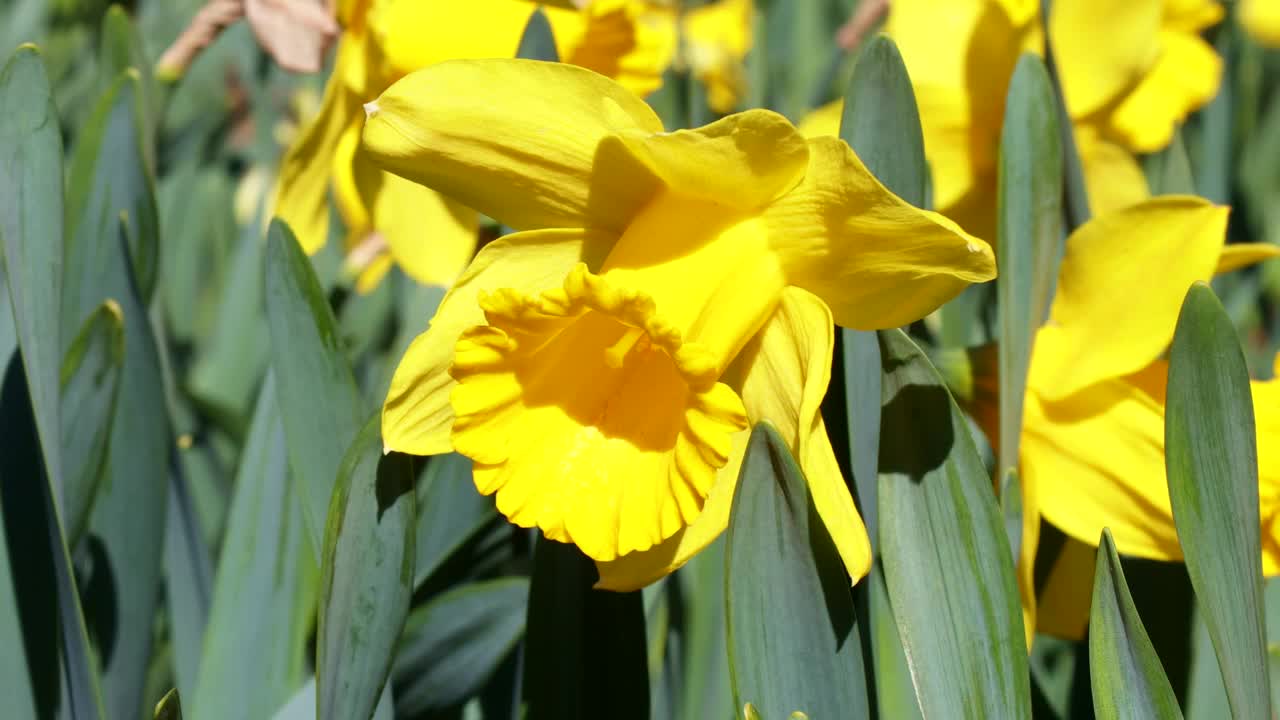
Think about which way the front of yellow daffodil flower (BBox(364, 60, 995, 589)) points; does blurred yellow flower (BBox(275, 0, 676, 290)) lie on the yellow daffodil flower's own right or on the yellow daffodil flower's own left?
on the yellow daffodil flower's own right

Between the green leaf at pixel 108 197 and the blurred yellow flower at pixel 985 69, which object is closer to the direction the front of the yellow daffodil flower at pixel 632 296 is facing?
the green leaf

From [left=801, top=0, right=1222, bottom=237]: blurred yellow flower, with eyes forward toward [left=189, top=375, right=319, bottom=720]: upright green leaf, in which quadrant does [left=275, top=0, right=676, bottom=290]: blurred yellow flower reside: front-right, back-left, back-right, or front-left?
front-right

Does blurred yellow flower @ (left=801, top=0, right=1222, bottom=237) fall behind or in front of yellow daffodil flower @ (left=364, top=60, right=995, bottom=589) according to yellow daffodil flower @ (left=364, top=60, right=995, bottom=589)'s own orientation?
behind
